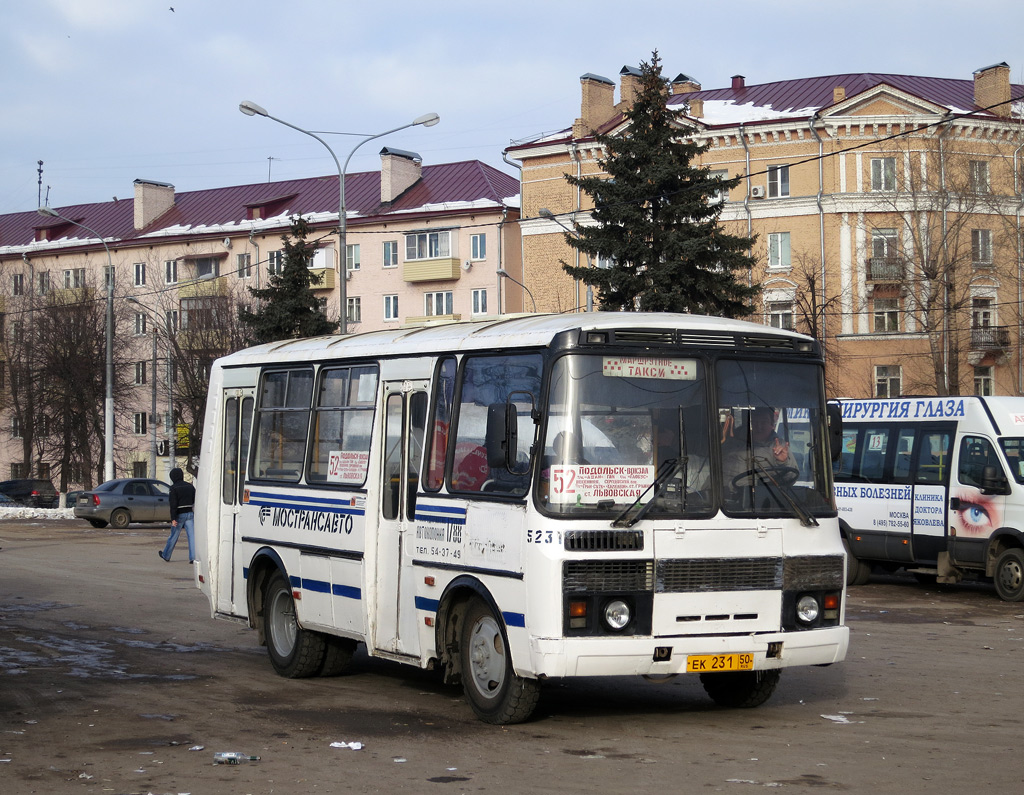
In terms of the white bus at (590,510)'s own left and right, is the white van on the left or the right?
on its left

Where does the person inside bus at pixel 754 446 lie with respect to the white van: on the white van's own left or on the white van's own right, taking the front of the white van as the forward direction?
on the white van's own right

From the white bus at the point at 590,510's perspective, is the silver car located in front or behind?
behind

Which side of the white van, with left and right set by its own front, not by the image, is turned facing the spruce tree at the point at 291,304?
back

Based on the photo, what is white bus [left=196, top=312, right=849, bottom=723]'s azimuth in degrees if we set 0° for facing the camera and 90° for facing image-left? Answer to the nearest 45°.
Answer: approximately 315°

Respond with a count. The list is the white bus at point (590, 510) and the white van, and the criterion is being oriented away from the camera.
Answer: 0

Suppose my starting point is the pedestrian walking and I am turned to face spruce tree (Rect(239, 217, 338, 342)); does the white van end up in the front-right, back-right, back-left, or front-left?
back-right

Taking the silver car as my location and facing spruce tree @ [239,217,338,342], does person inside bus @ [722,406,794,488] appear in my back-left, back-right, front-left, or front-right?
back-right
